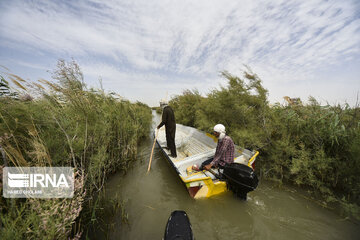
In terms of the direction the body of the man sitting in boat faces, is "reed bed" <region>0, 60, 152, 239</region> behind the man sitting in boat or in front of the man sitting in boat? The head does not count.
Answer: in front

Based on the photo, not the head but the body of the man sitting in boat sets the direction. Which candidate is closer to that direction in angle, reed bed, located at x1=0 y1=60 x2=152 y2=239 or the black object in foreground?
the reed bed

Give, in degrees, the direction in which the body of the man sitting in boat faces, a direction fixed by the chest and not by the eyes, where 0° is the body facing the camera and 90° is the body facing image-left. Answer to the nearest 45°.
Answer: approximately 90°

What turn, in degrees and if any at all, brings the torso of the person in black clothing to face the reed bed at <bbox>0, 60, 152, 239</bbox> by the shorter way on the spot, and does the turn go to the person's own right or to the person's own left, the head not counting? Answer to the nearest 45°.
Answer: approximately 45° to the person's own left

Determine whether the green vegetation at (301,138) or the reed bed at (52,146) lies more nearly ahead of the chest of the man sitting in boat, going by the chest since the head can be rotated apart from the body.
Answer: the reed bed
